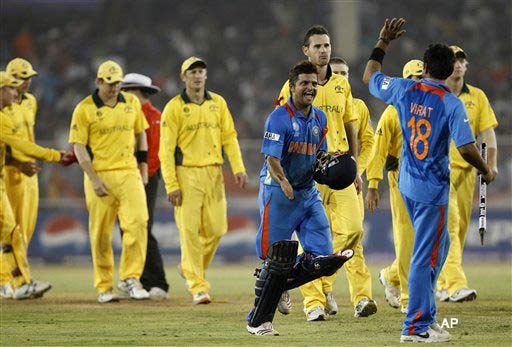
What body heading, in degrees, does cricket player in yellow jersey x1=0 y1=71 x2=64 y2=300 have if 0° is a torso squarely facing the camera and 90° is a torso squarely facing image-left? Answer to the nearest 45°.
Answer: approximately 270°

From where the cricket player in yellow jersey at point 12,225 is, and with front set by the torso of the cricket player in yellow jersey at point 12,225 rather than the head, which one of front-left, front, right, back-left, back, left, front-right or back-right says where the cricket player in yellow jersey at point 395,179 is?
front-right

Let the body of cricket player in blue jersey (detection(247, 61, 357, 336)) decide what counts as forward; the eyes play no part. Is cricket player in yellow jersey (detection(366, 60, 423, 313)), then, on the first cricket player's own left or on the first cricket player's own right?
on the first cricket player's own left

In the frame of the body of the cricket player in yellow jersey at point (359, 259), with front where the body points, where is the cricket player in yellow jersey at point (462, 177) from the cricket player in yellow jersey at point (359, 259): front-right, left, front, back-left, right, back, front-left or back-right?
back-left

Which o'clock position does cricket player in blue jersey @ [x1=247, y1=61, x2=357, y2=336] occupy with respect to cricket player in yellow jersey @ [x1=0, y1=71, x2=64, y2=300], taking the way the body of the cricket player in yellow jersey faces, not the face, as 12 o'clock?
The cricket player in blue jersey is roughly at 2 o'clock from the cricket player in yellow jersey.

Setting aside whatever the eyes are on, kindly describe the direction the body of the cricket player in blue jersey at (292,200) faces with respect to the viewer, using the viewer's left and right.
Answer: facing the viewer and to the right of the viewer

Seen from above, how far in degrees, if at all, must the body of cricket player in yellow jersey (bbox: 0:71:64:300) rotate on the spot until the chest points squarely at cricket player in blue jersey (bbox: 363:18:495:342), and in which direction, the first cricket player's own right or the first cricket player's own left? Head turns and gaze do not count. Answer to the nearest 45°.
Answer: approximately 45° to the first cricket player's own right

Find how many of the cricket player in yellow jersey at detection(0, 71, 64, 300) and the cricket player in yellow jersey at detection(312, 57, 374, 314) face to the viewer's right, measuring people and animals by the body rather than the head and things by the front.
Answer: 1

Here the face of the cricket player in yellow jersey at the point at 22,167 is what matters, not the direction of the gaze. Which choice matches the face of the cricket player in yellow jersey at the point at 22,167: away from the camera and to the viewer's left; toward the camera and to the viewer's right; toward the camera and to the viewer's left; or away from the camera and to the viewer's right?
toward the camera and to the viewer's right

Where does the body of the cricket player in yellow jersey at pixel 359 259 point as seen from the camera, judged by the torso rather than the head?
toward the camera

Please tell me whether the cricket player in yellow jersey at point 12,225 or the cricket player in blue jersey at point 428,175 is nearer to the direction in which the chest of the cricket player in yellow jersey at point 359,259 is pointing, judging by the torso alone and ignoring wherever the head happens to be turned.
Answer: the cricket player in blue jersey

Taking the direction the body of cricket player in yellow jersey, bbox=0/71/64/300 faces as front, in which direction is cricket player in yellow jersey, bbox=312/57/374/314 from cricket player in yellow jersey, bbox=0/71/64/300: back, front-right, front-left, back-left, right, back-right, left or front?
front-right
